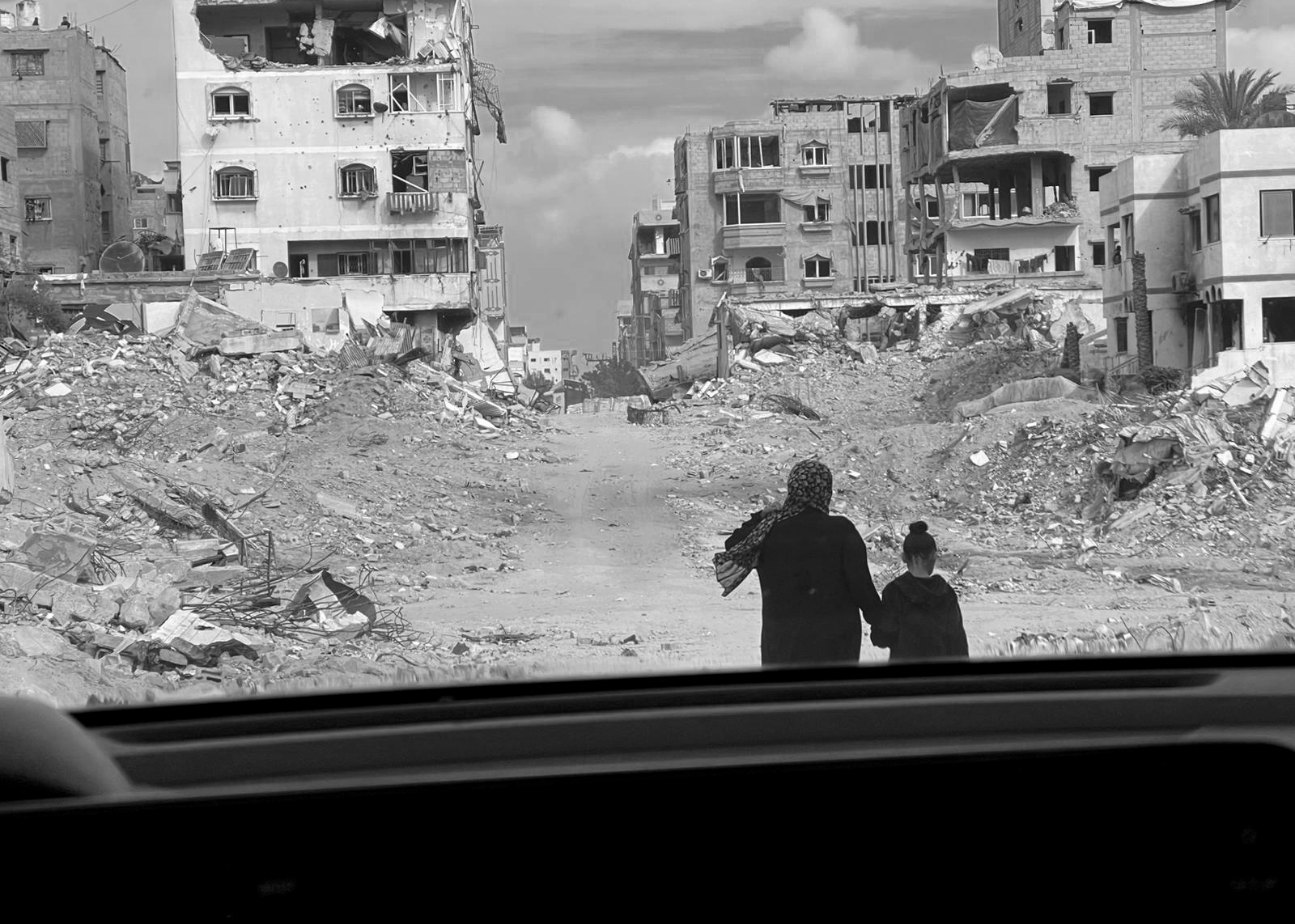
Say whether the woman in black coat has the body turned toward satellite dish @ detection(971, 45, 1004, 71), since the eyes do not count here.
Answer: yes

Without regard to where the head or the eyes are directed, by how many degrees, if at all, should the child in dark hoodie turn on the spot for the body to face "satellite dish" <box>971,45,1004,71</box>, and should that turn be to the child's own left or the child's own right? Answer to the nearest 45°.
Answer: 0° — they already face it

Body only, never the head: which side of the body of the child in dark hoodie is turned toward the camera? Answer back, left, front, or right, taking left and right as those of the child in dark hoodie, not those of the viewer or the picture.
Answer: back

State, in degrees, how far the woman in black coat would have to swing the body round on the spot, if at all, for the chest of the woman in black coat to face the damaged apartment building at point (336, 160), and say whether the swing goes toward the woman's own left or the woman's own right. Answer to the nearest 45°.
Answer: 0° — they already face it

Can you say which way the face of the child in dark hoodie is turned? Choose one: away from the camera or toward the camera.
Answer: away from the camera

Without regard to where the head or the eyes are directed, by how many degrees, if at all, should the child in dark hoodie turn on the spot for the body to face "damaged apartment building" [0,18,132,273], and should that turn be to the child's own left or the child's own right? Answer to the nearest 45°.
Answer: approximately 45° to the child's own left

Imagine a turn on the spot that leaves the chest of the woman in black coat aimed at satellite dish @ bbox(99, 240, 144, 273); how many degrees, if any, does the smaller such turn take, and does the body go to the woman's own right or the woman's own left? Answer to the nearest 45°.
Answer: approximately 45° to the woman's own left

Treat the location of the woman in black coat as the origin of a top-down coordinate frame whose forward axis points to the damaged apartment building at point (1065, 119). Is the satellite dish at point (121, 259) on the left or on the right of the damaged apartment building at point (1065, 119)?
left

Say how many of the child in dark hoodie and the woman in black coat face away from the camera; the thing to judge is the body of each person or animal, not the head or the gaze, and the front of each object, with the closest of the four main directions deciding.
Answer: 2

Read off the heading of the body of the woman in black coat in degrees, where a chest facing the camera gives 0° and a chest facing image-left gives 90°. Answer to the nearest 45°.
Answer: approximately 180°
